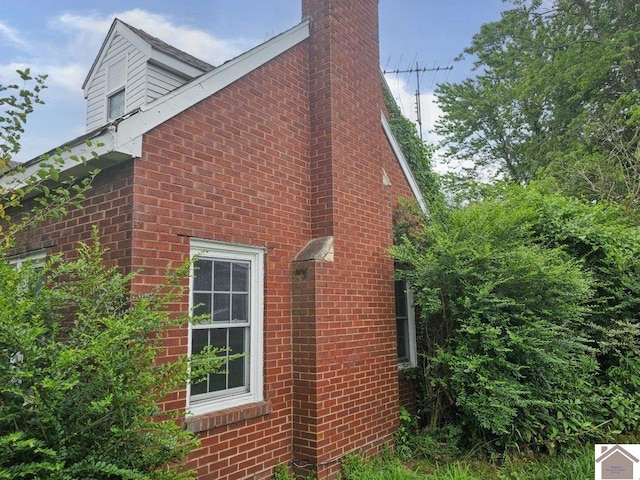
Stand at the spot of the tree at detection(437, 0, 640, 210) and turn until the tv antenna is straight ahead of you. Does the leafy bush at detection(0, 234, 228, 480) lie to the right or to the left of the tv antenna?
left

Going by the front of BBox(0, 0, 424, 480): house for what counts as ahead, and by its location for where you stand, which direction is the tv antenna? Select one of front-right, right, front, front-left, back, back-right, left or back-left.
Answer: back

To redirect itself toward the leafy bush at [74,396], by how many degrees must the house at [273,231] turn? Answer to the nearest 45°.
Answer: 0° — it already faces it

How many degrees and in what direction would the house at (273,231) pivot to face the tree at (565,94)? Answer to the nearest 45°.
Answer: approximately 180°

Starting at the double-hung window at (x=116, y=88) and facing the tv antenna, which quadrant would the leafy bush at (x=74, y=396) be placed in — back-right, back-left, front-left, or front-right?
back-right

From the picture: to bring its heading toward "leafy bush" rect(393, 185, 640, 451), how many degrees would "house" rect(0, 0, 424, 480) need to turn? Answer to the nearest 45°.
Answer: approximately 135° to its left

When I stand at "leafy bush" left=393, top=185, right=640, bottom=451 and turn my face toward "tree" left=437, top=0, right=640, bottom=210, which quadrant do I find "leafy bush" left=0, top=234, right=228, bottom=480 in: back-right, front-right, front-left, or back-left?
back-left

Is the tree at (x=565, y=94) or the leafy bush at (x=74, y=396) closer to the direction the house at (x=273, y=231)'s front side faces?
the leafy bush

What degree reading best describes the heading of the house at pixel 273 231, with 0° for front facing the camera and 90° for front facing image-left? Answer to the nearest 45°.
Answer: approximately 45°
